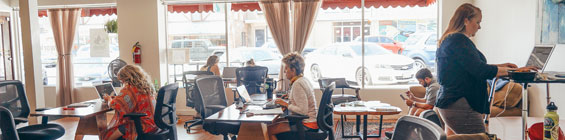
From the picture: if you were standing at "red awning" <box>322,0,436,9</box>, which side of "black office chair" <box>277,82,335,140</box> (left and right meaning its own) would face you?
right

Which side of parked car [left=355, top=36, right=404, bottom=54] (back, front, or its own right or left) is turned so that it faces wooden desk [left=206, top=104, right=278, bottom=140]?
right

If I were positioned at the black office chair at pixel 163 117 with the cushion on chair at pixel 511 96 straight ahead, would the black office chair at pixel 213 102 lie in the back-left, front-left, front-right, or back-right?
front-left

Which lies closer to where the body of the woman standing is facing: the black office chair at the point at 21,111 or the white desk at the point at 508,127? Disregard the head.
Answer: the white desk

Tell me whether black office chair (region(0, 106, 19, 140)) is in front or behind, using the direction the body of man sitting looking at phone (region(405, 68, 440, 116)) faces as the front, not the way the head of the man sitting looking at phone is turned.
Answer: in front

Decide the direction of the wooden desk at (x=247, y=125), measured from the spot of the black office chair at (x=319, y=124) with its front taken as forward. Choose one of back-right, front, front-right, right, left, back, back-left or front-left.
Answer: front

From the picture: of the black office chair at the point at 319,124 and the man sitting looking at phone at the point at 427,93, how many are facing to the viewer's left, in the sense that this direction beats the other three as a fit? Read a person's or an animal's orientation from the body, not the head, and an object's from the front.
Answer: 2

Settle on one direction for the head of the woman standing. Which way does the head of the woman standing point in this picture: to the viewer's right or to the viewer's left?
to the viewer's right

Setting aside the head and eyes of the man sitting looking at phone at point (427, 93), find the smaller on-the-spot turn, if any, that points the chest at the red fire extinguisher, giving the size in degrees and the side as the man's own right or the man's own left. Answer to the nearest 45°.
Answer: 0° — they already face it

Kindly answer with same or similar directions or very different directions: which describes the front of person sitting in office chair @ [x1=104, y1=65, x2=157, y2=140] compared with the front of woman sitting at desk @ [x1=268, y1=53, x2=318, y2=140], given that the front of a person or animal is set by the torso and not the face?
same or similar directions

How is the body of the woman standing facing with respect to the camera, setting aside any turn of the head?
to the viewer's right

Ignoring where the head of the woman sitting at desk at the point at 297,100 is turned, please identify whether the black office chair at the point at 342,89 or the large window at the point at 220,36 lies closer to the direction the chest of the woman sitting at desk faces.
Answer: the large window

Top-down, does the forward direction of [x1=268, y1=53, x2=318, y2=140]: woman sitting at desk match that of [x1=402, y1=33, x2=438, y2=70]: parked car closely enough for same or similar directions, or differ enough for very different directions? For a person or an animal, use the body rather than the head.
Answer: same or similar directions
